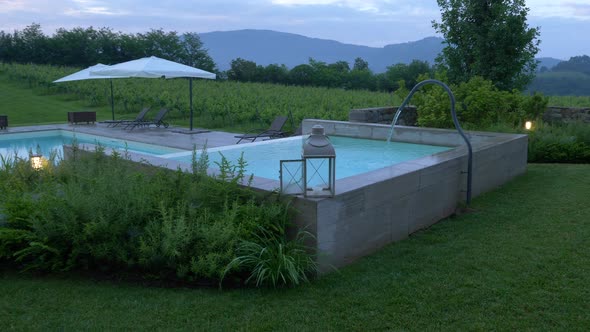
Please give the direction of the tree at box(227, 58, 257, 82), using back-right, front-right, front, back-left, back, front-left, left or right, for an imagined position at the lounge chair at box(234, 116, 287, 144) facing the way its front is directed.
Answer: right

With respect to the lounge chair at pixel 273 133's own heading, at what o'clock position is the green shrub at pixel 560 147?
The green shrub is roughly at 7 o'clock from the lounge chair.

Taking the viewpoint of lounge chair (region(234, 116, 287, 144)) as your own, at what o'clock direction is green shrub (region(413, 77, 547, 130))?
The green shrub is roughly at 7 o'clock from the lounge chair.

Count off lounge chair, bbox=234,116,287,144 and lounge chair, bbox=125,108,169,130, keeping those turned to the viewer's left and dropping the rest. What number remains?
2

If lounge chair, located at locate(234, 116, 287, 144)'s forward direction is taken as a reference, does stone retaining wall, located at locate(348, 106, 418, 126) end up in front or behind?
behind

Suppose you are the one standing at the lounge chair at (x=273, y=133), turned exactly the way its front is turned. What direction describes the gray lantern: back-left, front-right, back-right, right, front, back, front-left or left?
left

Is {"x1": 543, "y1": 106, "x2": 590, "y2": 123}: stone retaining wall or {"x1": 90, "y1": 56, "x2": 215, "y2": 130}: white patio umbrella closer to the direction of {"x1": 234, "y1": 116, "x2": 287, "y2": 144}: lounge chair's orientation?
the white patio umbrella

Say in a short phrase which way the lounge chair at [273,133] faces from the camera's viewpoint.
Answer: facing to the left of the viewer

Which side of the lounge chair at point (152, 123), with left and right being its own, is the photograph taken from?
left

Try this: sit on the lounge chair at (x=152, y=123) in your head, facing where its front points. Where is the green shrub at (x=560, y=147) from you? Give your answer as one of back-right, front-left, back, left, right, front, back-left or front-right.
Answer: back-left
